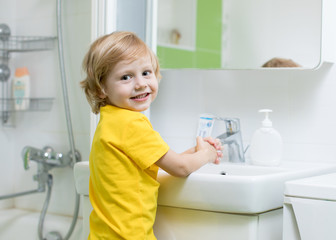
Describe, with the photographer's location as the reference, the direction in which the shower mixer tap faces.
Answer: facing the viewer

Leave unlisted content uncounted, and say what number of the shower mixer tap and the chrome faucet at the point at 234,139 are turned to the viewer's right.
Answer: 0

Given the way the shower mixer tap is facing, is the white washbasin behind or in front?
in front

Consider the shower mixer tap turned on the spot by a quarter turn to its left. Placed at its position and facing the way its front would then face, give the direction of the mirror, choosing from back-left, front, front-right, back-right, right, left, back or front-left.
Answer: front-right

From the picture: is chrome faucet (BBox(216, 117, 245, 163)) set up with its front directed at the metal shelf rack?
no

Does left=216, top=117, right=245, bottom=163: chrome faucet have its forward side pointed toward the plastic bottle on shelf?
no

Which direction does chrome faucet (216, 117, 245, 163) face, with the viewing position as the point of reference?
facing the viewer and to the left of the viewer
